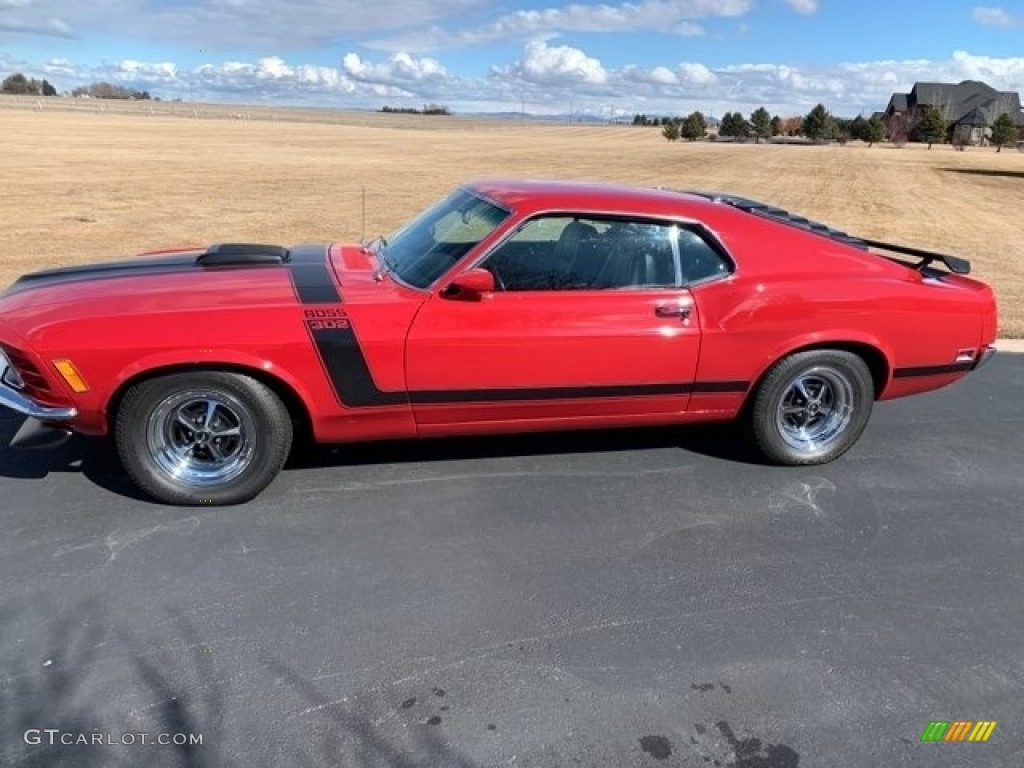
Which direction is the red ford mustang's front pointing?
to the viewer's left
